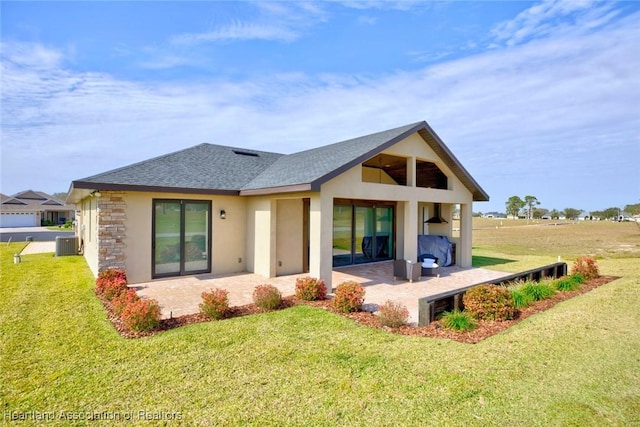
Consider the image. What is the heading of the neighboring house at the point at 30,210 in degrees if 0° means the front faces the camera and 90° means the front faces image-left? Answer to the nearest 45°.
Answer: approximately 0°

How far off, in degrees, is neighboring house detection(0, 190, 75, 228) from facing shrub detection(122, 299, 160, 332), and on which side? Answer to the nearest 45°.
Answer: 0° — it already faces it

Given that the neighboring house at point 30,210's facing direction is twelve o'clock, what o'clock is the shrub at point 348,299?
The shrub is roughly at 12 o'clock from the neighboring house.

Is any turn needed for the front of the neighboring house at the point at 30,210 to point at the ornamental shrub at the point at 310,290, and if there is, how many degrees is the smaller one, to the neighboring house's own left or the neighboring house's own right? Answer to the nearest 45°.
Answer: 0° — it already faces it

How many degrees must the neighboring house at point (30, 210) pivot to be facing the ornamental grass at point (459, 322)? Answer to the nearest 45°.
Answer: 0° — it already faces it

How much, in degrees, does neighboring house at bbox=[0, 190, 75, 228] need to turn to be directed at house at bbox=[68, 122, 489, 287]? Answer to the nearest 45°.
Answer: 0° — it already faces it

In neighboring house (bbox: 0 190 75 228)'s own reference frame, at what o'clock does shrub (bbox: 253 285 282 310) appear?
The shrub is roughly at 12 o'clock from the neighboring house.
